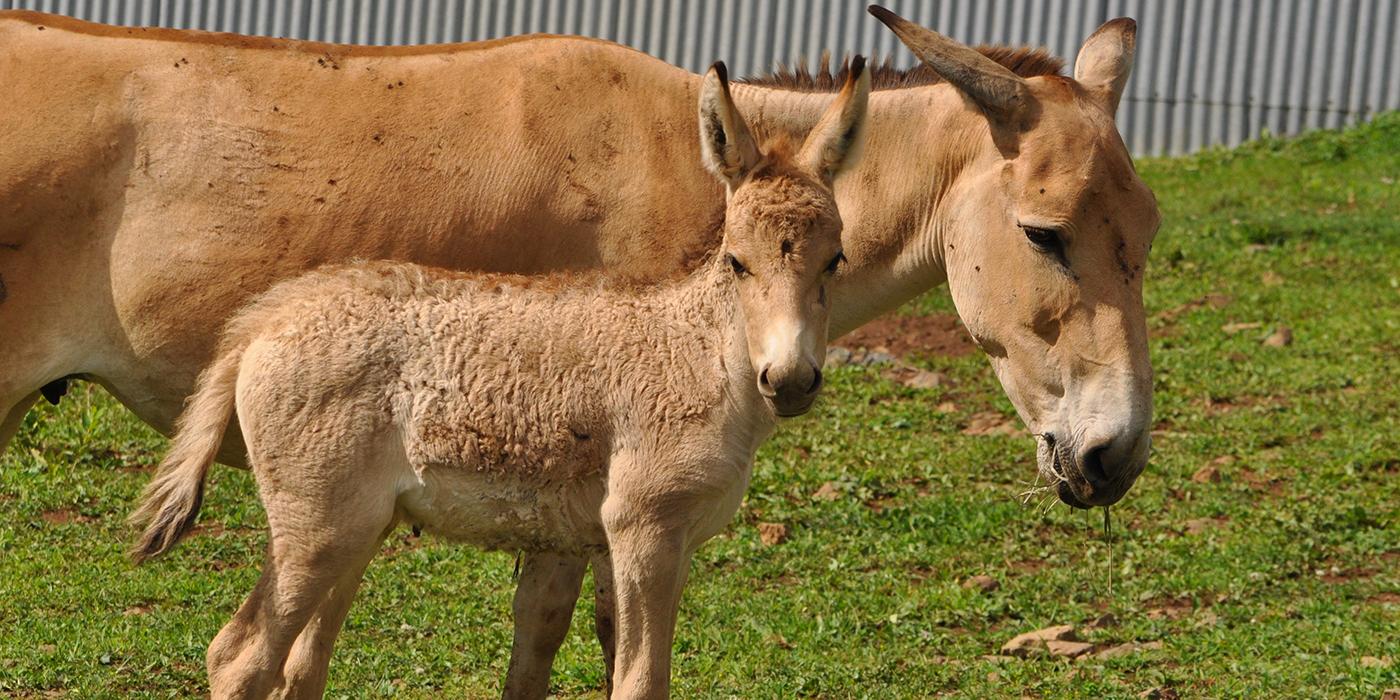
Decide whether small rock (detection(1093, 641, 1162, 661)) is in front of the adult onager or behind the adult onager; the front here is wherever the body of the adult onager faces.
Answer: in front

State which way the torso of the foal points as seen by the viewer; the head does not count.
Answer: to the viewer's right

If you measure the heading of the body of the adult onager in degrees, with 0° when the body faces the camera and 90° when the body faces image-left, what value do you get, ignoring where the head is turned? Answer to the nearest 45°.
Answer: approximately 270°

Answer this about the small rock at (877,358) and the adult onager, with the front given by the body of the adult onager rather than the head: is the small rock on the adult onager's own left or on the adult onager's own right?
on the adult onager's own left

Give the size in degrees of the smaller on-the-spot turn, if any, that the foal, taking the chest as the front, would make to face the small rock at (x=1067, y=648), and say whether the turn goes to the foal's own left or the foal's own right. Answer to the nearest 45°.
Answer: approximately 45° to the foal's own left

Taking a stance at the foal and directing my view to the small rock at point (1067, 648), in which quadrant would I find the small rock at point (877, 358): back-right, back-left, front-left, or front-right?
front-left

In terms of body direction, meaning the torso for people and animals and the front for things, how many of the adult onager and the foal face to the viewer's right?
2

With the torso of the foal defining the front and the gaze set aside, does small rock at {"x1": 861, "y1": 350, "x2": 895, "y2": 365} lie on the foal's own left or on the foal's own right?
on the foal's own left

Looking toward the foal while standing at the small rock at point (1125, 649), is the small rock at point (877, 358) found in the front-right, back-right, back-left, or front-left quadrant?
back-right

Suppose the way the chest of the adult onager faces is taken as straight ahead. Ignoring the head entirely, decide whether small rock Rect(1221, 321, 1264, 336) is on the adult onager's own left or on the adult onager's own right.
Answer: on the adult onager's own left
